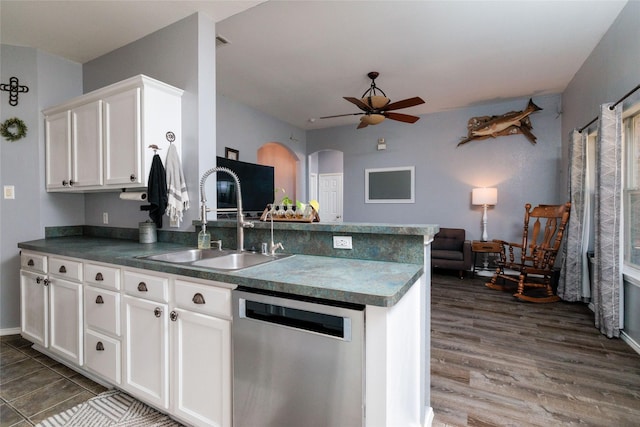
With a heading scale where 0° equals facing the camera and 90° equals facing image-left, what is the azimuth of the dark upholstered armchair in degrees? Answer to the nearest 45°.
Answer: approximately 45°

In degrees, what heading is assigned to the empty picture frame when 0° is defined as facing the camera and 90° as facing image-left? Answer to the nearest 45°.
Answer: approximately 0°

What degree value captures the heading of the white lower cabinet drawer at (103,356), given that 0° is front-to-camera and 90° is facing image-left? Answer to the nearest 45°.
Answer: approximately 45°

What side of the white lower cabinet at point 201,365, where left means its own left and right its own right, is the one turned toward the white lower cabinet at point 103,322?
right

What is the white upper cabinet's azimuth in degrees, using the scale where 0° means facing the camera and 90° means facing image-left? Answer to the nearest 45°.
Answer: approximately 45°

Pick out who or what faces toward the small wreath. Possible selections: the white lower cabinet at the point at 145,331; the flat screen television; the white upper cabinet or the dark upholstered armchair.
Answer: the dark upholstered armchair

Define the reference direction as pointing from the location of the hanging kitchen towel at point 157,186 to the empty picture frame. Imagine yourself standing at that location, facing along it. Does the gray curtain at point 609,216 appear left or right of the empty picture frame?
right

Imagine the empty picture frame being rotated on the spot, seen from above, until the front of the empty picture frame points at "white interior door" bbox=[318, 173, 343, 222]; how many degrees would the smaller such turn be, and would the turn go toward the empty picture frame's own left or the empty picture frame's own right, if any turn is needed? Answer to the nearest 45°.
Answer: approximately 135° to the empty picture frame's own right

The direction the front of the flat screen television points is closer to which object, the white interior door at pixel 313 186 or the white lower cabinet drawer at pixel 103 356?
the white lower cabinet drawer

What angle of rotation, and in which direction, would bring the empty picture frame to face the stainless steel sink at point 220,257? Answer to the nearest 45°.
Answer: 0° — it already faces it
